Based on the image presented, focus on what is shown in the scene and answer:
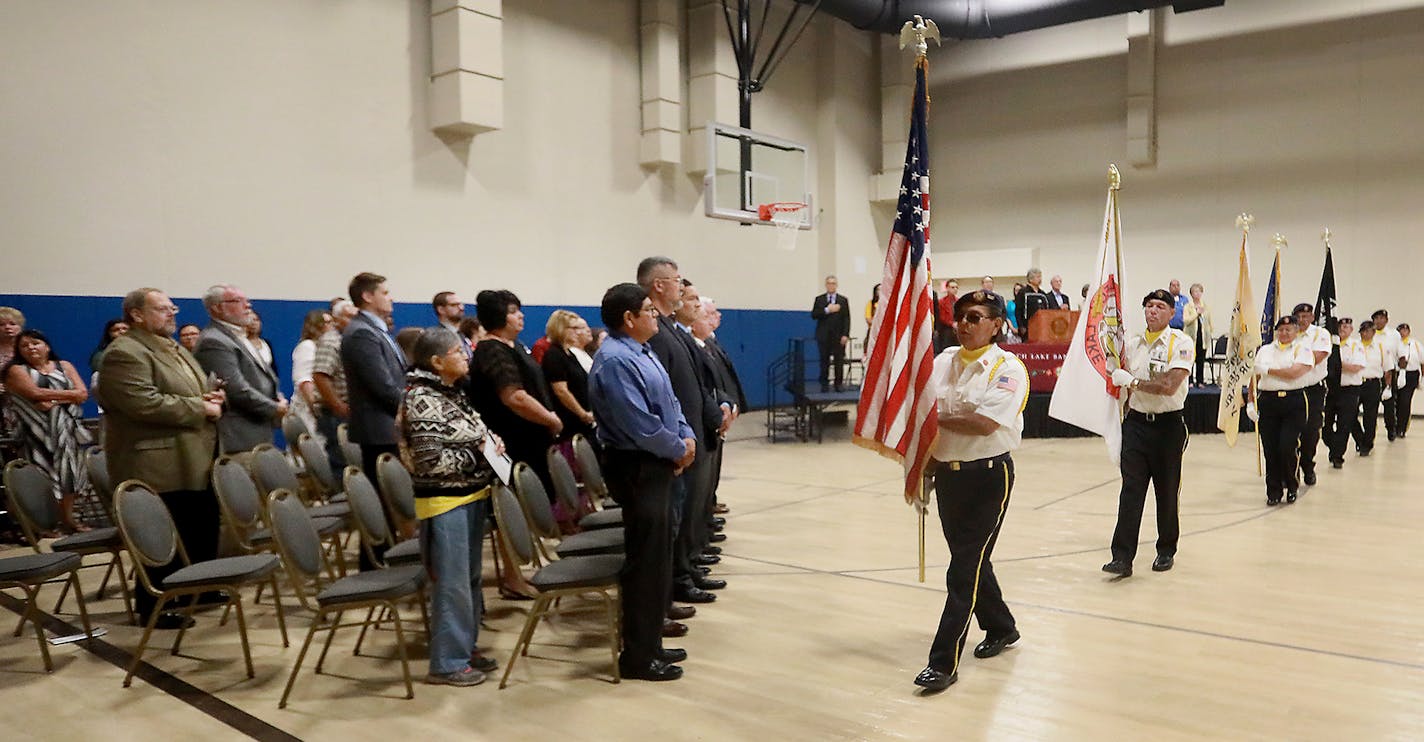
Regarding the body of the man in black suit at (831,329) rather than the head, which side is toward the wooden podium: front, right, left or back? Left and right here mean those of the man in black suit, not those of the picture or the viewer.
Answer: left

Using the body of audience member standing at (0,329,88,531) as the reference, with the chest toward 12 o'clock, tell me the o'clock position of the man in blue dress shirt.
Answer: The man in blue dress shirt is roughly at 1 o'clock from the audience member standing.

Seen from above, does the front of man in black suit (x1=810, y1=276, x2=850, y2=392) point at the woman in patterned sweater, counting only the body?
yes

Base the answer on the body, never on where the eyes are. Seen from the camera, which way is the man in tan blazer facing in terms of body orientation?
to the viewer's right

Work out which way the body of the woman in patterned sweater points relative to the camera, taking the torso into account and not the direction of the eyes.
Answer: to the viewer's right

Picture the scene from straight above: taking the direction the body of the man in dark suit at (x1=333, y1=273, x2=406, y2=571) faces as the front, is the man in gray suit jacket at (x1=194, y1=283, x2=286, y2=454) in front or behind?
behind

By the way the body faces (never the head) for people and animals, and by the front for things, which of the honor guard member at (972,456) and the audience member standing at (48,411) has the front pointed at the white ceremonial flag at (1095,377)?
the audience member standing

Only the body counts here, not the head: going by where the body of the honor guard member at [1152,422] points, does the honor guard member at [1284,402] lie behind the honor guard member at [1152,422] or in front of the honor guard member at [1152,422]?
behind

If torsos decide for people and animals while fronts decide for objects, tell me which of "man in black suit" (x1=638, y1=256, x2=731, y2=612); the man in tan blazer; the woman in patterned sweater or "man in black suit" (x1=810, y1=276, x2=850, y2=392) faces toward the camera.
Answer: "man in black suit" (x1=810, y1=276, x2=850, y2=392)

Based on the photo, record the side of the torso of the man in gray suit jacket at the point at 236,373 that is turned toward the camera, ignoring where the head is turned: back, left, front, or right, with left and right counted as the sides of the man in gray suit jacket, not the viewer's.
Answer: right

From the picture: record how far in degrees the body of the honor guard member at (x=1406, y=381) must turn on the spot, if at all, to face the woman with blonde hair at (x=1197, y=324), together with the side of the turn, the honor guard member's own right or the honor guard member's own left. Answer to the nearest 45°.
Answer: approximately 45° to the honor guard member's own right

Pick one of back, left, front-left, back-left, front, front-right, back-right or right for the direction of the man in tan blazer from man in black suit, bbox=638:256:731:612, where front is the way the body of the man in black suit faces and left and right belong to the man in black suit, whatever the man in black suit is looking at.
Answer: back

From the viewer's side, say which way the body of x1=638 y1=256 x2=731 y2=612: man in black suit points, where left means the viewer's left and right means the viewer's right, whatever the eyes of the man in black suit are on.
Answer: facing to the right of the viewer

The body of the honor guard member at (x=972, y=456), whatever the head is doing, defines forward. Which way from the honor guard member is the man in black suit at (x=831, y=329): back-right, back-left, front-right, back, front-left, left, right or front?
back-right

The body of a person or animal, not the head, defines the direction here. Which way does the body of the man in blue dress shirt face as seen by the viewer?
to the viewer's right

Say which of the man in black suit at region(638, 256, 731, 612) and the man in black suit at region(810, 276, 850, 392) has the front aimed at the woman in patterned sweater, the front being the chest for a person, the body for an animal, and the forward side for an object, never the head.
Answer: the man in black suit at region(810, 276, 850, 392)

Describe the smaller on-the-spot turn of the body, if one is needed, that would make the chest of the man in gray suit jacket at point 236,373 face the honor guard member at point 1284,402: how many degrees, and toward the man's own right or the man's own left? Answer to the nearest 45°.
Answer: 0° — they already face them
